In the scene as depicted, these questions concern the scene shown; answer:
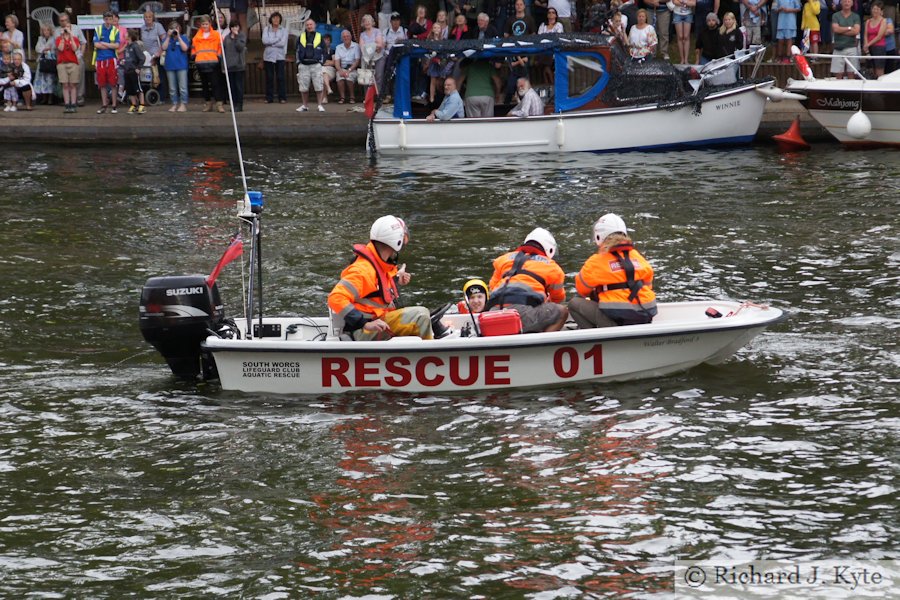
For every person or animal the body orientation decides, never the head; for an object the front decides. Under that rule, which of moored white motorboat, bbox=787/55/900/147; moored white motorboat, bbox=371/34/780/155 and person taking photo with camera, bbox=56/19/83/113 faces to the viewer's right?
moored white motorboat, bbox=371/34/780/155

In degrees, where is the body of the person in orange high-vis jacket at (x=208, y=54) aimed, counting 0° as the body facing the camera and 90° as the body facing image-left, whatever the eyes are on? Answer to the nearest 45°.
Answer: approximately 0°

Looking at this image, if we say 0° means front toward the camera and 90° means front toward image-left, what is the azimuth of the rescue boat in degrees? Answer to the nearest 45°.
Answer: approximately 270°

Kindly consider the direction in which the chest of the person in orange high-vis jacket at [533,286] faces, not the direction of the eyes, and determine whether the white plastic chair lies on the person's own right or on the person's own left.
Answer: on the person's own left

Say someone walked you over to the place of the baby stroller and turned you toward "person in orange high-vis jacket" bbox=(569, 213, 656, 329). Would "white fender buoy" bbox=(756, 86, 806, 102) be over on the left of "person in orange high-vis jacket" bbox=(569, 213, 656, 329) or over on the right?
left

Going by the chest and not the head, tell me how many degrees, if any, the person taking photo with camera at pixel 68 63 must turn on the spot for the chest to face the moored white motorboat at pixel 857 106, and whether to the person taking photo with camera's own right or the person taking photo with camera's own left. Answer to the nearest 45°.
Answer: approximately 45° to the person taking photo with camera's own left

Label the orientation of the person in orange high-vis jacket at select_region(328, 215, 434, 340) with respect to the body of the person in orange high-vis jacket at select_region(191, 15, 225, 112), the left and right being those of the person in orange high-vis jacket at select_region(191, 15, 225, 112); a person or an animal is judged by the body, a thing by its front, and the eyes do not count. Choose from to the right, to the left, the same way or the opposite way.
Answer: to the left

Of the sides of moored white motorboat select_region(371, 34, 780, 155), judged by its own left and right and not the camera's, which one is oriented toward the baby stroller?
back

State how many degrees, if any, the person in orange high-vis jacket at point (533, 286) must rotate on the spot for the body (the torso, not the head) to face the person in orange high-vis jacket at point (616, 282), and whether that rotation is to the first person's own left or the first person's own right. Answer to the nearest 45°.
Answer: approximately 45° to the first person's own right

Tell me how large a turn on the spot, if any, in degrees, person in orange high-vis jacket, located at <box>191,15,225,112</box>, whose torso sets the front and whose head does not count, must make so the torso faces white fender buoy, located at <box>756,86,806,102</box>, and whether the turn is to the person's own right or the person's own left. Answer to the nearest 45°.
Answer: approximately 90° to the person's own left

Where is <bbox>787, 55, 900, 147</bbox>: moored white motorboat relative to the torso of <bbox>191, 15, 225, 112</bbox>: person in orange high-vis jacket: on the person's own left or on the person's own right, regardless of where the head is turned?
on the person's own left

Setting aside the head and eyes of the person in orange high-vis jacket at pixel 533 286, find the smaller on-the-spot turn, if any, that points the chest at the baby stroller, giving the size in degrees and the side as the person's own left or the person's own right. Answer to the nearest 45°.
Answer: approximately 90° to the person's own left
